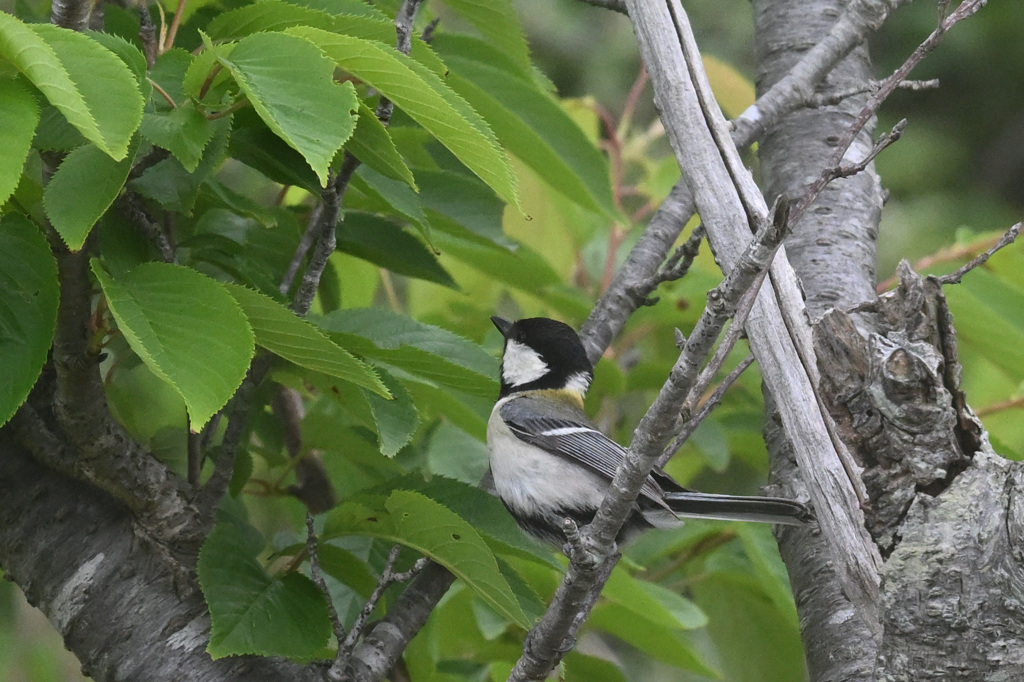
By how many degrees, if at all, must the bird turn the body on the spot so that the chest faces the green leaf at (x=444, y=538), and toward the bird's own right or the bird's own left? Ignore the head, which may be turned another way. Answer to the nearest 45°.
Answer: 0° — it already faces it

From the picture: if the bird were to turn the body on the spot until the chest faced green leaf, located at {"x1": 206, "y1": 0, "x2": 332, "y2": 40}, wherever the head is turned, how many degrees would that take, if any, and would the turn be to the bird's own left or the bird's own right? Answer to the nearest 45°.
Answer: approximately 45° to the bird's own left

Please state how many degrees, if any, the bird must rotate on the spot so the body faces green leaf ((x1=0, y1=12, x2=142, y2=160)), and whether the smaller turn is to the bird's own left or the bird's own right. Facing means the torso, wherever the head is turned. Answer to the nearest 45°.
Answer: approximately 45° to the bird's own left

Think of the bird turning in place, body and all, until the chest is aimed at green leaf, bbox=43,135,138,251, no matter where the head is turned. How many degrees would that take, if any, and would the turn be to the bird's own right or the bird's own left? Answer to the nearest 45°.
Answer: approximately 45° to the bird's own left

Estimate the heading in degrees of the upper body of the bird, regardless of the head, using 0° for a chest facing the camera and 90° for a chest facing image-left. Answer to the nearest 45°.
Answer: approximately 90°

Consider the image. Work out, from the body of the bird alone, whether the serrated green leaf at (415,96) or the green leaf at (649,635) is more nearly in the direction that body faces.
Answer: the serrated green leaf

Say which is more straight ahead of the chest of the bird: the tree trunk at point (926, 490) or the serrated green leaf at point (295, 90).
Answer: the serrated green leaf

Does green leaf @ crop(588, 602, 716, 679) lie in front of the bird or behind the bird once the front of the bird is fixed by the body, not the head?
behind

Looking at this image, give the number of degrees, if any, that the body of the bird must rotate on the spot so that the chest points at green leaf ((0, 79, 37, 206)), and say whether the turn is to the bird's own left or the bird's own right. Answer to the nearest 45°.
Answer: approximately 45° to the bird's own left
